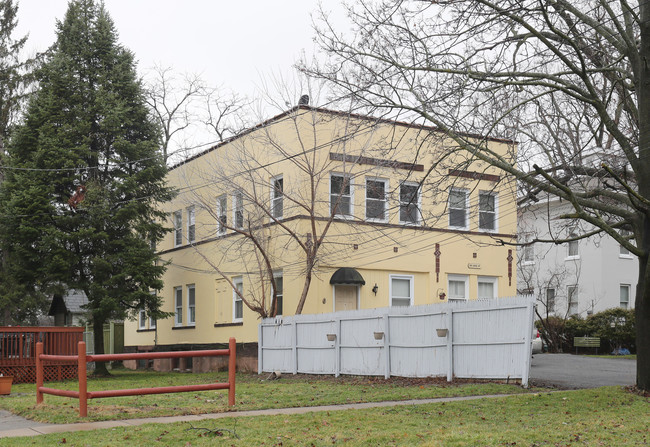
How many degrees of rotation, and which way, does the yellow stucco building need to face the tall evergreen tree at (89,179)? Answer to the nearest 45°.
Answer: approximately 135° to its right

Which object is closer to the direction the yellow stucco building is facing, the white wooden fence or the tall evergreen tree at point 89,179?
the white wooden fence

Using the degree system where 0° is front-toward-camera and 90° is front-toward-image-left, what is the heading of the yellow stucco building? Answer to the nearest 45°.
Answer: approximately 315°

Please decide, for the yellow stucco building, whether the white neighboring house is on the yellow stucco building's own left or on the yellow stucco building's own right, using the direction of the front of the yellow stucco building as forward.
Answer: on the yellow stucco building's own left

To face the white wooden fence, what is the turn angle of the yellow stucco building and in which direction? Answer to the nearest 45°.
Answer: approximately 45° to its right

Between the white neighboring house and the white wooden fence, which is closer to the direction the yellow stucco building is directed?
the white wooden fence
